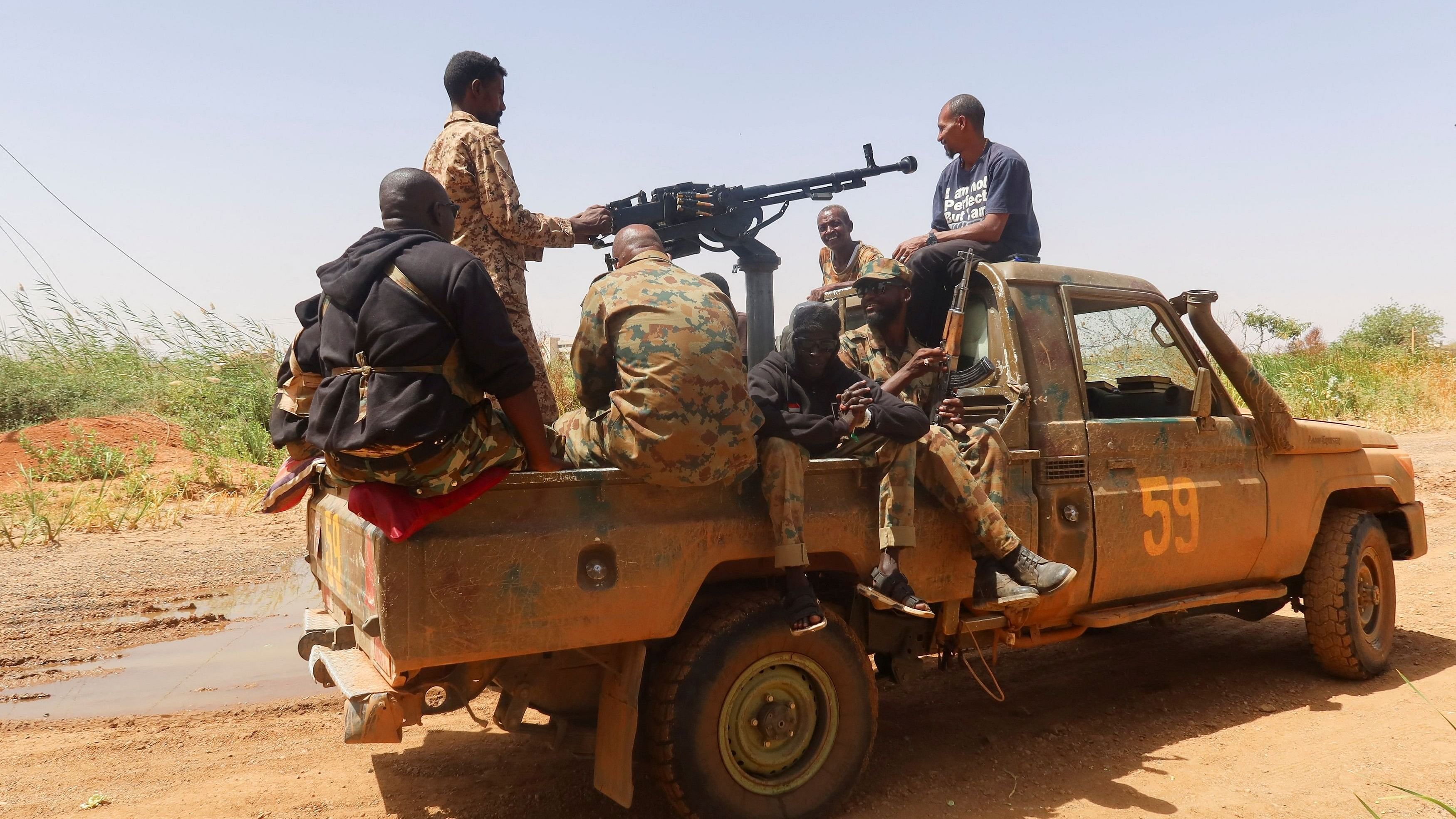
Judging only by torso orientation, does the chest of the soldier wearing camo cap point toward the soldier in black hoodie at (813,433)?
no

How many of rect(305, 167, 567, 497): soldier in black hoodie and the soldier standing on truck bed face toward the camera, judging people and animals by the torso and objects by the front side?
0

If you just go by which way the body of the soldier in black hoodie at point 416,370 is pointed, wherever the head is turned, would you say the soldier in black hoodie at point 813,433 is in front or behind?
in front

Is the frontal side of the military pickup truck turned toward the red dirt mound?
no

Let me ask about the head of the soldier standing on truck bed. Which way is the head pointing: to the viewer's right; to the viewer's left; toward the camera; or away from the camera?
to the viewer's right

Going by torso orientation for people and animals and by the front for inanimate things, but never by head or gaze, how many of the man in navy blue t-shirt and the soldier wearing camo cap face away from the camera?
0

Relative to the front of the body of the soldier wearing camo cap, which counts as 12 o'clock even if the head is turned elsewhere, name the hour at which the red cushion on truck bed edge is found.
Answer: The red cushion on truck bed edge is roughly at 3 o'clock from the soldier wearing camo cap.

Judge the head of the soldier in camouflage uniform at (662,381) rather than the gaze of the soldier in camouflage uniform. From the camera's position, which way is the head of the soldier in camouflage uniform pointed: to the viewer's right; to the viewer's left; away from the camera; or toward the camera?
away from the camera

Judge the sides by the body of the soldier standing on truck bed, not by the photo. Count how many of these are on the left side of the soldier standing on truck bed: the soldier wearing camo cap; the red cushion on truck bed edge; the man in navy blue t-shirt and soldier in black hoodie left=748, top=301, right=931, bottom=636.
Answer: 0

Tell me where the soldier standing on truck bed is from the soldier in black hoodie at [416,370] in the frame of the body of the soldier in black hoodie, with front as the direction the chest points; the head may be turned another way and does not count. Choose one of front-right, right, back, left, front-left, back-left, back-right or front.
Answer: front-left

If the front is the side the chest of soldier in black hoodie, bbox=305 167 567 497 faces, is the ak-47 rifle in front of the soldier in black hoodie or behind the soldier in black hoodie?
in front

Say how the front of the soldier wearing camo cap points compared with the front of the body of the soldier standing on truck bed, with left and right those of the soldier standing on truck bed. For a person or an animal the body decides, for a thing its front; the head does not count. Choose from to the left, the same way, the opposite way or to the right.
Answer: to the right

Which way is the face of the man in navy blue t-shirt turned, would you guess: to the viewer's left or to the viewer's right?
to the viewer's left

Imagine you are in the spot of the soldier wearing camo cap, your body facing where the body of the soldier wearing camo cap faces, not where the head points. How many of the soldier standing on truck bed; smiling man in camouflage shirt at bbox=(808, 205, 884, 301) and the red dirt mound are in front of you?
0

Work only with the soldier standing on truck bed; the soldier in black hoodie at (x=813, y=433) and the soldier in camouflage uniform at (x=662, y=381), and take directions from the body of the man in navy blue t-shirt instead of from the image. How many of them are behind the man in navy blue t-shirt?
0

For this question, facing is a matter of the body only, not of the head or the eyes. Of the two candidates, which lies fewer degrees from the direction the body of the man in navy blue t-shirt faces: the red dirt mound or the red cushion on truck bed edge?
the red cushion on truck bed edge

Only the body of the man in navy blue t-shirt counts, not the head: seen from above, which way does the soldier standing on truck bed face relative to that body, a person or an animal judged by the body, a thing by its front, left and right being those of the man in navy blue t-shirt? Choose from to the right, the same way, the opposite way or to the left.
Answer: the opposite way

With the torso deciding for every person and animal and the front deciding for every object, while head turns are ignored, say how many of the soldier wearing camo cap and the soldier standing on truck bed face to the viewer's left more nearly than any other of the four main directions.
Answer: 0
